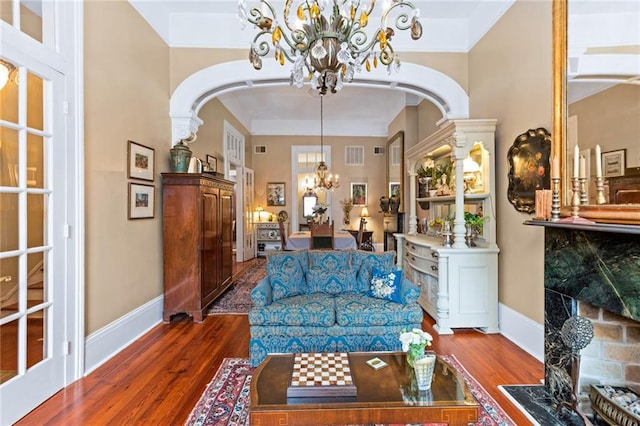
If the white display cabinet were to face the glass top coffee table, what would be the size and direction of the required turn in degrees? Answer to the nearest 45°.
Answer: approximately 90° to its left

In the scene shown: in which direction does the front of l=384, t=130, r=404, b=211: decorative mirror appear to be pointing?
to the viewer's left

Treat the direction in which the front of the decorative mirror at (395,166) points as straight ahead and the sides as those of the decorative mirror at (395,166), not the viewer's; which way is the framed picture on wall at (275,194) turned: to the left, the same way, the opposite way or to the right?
to the left

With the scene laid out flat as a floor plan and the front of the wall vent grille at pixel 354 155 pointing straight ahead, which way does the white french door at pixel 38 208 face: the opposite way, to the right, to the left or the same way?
to the left

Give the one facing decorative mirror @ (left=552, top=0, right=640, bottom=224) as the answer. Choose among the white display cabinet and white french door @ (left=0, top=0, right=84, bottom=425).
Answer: the white french door

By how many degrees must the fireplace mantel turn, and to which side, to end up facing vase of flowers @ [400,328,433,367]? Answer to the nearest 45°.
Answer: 0° — it already faces it

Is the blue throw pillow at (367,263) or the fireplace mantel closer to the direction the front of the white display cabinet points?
the blue throw pillow

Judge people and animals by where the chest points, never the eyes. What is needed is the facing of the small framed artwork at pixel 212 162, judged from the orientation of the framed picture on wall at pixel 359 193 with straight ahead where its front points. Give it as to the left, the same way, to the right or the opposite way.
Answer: to the left

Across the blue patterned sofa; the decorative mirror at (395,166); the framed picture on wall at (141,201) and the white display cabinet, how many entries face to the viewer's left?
2
